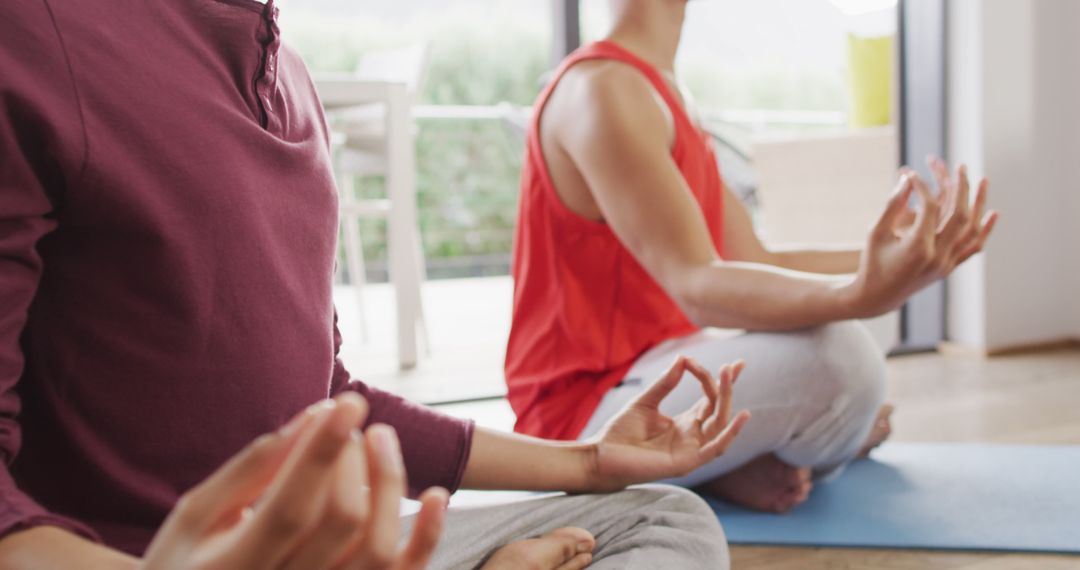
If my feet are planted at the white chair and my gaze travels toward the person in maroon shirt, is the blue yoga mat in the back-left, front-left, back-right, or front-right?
front-left

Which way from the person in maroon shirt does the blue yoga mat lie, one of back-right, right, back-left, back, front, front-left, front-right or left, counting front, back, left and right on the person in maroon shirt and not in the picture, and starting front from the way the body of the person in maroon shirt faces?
left

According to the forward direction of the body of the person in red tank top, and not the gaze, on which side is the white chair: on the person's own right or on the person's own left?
on the person's own left

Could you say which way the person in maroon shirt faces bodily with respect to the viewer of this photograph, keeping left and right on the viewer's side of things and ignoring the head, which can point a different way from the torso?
facing the viewer and to the right of the viewer

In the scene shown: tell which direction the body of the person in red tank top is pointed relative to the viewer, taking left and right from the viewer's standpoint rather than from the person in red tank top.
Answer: facing to the right of the viewer

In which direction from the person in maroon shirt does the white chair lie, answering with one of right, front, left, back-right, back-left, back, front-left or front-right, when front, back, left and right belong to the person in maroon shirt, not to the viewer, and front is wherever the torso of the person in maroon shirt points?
back-left
